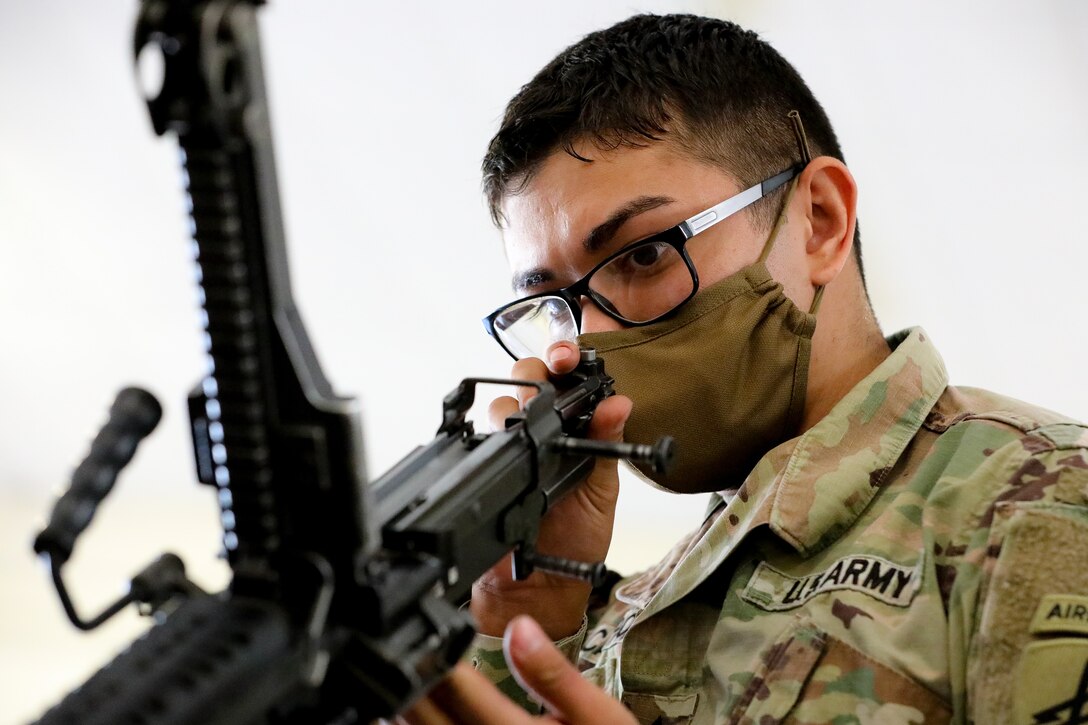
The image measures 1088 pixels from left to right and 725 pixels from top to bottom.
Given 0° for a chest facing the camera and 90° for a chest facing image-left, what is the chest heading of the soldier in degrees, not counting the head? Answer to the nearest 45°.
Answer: approximately 45°

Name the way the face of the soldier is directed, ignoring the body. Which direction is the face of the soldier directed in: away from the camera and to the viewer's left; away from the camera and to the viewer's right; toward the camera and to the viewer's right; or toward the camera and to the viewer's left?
toward the camera and to the viewer's left
